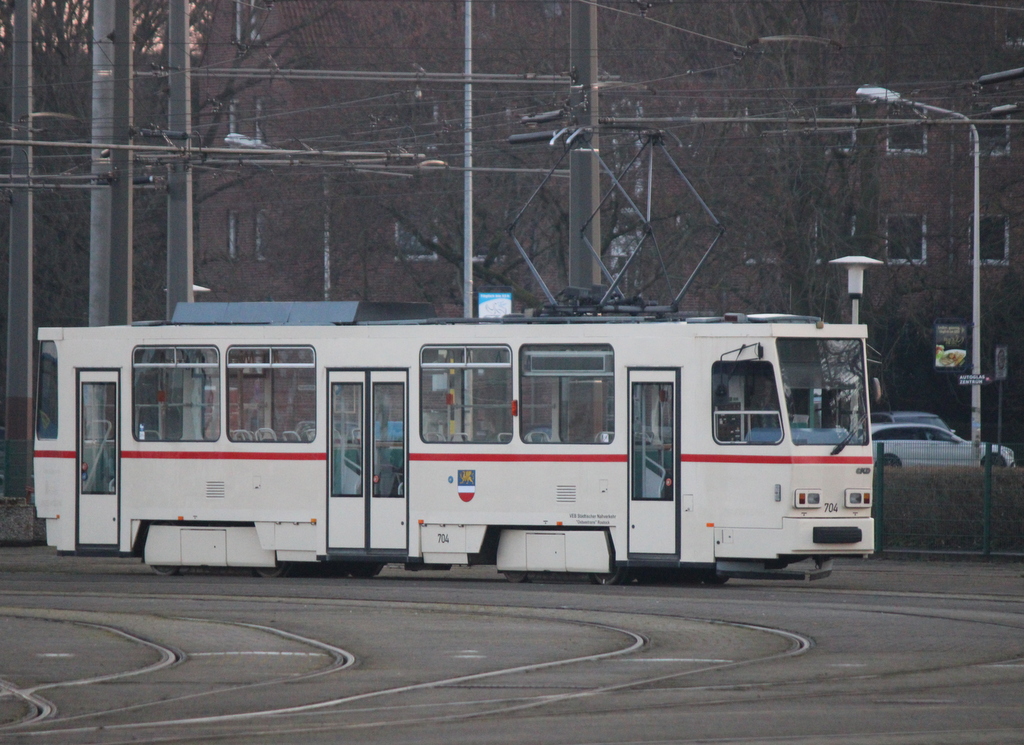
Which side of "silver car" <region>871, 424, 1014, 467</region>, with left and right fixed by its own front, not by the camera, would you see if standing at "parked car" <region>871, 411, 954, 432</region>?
left

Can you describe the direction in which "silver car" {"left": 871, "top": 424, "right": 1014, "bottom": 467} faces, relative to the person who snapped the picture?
facing to the right of the viewer

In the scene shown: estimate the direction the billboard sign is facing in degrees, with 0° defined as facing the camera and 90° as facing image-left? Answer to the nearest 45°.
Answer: approximately 0°

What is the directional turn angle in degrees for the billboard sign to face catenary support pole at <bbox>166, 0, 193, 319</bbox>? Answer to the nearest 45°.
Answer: approximately 45° to its right

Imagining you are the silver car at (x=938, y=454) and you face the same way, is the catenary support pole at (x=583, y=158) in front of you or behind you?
behind

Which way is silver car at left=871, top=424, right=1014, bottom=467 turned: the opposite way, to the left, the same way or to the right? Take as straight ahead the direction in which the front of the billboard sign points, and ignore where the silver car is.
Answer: to the left

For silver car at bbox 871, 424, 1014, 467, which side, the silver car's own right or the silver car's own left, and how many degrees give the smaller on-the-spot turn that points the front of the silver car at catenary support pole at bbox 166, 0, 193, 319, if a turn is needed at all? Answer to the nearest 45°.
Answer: approximately 180°

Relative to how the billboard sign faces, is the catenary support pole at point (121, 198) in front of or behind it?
in front

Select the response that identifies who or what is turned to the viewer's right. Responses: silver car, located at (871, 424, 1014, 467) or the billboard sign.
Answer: the silver car

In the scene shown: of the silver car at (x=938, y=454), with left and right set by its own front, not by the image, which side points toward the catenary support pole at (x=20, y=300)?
back

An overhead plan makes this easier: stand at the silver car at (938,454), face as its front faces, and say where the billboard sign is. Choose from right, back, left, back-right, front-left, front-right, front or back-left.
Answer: left

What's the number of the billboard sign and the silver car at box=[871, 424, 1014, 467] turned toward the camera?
1
